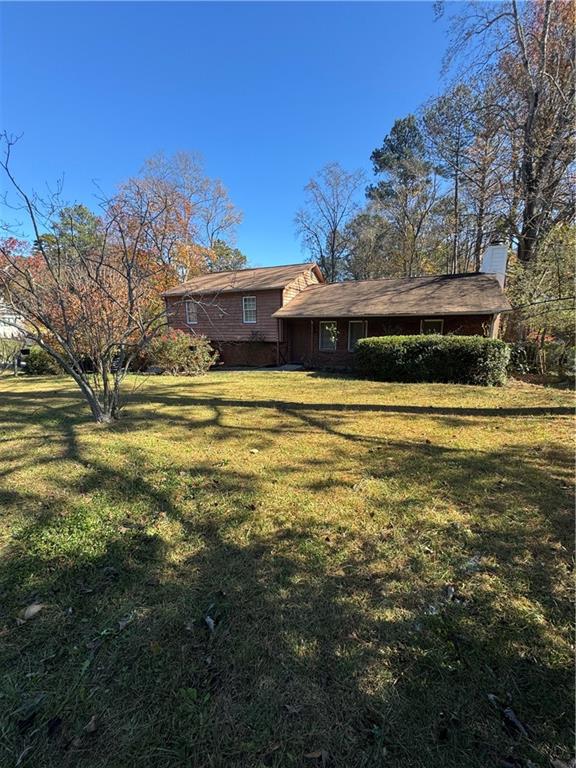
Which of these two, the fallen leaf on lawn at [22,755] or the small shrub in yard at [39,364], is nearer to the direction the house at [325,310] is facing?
the fallen leaf on lawn

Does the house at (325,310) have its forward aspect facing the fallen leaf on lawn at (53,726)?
yes

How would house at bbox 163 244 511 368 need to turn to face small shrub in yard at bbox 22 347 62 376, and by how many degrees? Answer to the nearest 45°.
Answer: approximately 90° to its right

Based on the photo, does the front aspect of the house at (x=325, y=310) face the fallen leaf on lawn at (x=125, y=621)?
yes

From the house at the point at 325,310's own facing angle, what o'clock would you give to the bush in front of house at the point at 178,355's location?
The bush in front of house is roughly at 2 o'clock from the house.

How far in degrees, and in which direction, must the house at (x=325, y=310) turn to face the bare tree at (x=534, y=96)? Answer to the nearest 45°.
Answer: approximately 90° to its left

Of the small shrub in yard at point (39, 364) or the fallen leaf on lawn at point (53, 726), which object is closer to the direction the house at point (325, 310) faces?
the fallen leaf on lawn

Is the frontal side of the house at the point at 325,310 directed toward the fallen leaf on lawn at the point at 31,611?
yes

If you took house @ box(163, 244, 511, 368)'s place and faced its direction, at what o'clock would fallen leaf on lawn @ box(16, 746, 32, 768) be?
The fallen leaf on lawn is roughly at 12 o'clock from the house.

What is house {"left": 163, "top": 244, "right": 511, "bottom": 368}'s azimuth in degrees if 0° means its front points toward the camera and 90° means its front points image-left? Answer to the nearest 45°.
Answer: approximately 0°

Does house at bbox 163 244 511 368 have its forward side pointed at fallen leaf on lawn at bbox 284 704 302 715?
yes

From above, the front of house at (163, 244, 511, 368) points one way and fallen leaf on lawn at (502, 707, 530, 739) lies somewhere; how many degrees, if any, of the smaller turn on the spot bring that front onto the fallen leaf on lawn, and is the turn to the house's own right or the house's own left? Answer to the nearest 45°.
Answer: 0° — it already faces it

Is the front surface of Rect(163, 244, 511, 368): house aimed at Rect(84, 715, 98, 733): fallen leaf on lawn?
yes
